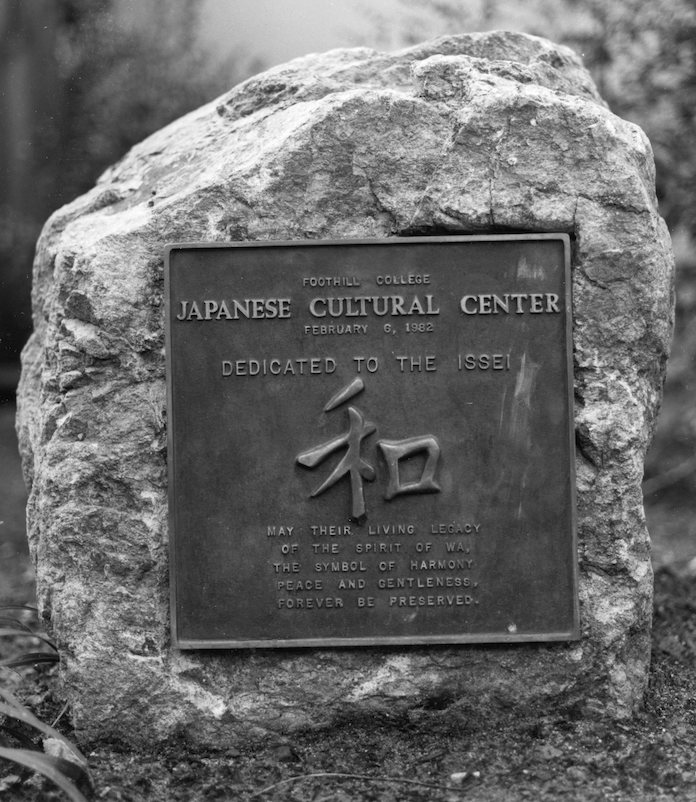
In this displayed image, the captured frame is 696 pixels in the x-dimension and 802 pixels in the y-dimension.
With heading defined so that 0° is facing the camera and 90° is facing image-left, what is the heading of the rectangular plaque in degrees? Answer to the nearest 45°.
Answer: approximately 0°
